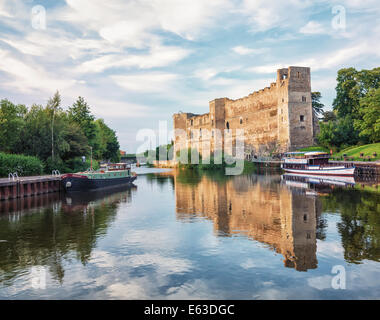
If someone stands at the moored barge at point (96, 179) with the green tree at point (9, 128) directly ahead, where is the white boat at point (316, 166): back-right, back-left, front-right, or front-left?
back-right

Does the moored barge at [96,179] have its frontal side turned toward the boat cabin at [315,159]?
no

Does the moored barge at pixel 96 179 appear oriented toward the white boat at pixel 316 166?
no

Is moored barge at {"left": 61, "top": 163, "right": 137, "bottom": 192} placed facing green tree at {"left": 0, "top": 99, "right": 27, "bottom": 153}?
no
